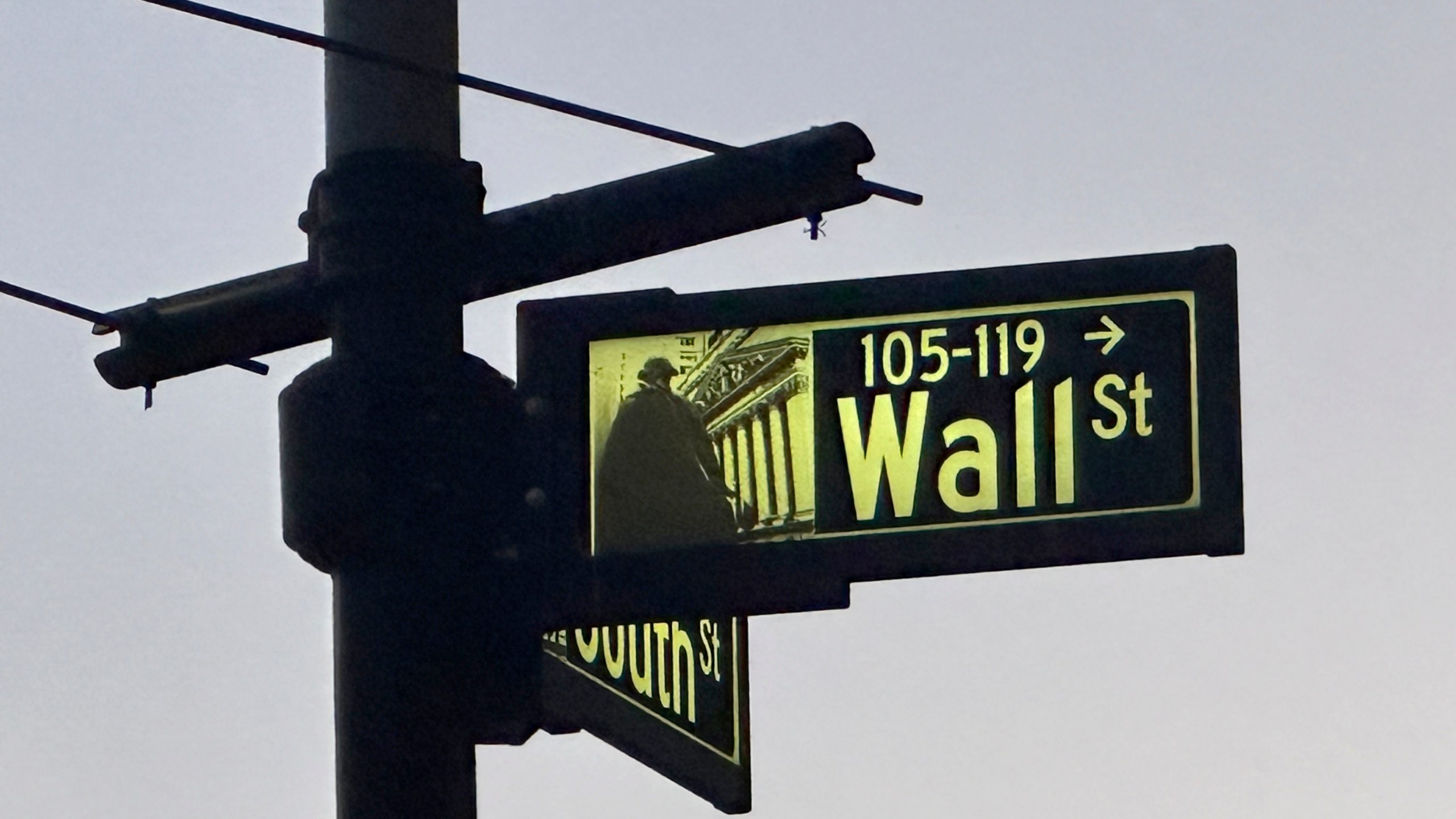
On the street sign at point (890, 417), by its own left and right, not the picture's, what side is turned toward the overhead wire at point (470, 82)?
right

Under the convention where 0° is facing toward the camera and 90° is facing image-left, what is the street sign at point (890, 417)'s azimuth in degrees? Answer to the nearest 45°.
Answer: approximately 0°
